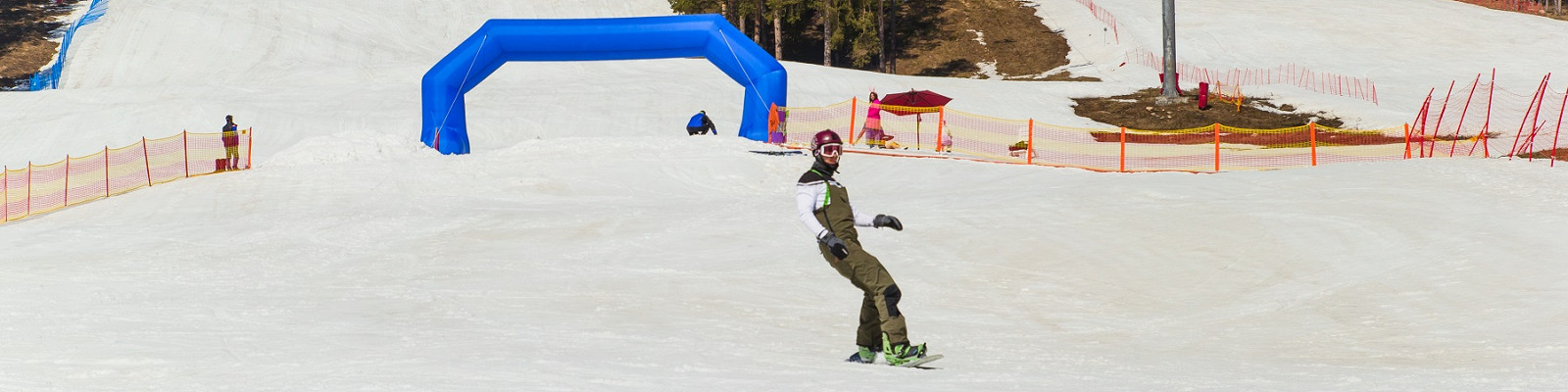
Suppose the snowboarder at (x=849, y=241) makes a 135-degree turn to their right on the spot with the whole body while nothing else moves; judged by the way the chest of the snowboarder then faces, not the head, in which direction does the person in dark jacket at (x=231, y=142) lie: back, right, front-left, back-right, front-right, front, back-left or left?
front-right

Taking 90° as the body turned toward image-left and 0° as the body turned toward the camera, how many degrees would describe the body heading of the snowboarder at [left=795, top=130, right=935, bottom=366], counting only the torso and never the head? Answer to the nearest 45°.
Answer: approximately 315°

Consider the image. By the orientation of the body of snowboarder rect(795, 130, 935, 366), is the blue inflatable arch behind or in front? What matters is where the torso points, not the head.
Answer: behind

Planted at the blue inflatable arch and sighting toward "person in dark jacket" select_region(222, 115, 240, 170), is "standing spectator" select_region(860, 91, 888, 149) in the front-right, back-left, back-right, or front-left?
back-left

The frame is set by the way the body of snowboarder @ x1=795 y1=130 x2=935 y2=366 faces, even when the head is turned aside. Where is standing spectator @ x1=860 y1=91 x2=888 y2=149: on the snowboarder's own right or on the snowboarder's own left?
on the snowboarder's own left

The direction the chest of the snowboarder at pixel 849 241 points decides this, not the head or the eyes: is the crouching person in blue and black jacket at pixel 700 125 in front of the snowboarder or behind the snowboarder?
behind

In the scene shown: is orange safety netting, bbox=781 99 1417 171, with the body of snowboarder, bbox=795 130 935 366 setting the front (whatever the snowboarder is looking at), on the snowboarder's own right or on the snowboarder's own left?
on the snowboarder's own left

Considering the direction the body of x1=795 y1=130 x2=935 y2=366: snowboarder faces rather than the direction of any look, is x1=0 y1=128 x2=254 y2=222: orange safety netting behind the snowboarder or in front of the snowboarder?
behind
